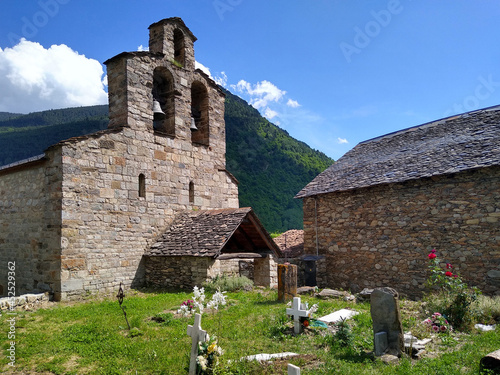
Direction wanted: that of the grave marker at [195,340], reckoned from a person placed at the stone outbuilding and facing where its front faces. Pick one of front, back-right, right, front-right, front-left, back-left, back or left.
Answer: front-right

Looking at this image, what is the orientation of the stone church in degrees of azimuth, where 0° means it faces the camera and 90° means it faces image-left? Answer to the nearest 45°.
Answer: approximately 315°

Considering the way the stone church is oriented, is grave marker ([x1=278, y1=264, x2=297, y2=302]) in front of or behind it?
in front

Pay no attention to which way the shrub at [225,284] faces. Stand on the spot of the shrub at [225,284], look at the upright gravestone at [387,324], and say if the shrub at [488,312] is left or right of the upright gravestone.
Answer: left

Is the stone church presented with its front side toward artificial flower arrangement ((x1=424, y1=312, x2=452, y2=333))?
yes

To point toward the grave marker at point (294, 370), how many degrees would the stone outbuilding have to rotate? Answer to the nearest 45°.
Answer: approximately 45° to its right

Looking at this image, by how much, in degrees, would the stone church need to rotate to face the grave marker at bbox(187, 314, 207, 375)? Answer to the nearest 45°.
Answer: approximately 45° to its right

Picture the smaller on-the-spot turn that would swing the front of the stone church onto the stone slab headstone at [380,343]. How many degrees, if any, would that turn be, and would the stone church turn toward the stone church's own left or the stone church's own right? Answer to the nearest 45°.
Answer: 0° — it already faces it

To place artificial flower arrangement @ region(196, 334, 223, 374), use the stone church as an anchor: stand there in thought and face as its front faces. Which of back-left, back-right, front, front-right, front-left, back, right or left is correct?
front-right

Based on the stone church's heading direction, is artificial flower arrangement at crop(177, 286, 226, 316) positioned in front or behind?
in front

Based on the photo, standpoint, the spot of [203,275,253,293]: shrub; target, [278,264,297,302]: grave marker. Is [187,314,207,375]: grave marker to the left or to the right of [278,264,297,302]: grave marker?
right

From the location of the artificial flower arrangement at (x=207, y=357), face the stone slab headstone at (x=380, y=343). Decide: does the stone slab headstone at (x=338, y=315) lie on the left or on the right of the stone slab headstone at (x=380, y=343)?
left
